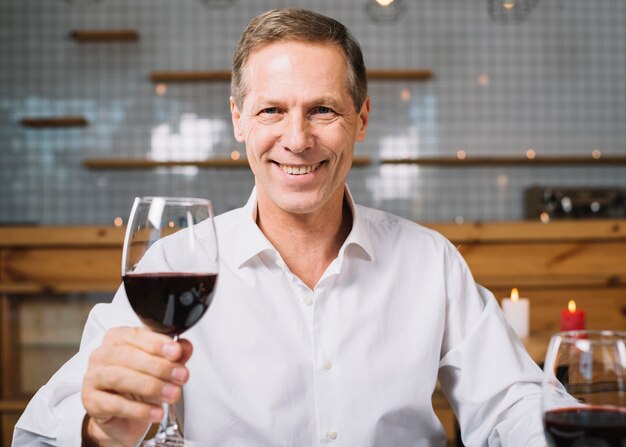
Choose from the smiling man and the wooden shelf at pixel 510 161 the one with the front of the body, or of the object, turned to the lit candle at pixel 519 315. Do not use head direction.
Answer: the wooden shelf

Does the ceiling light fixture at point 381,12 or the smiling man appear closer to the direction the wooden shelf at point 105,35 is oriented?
the smiling man

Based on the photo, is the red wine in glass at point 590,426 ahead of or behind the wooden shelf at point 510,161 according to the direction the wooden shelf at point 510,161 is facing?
ahead

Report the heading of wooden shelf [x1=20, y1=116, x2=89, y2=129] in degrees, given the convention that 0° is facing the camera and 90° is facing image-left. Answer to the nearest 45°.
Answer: approximately 0°

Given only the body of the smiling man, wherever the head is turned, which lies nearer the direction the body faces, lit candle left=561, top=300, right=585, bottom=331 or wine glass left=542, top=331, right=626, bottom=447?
the wine glass

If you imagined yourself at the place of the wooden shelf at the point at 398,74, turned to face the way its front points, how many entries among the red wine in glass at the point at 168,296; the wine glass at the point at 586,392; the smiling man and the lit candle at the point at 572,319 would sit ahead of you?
4

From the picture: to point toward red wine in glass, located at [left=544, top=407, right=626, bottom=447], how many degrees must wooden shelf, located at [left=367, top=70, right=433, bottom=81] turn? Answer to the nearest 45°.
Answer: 0° — it already faces it
